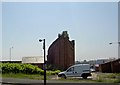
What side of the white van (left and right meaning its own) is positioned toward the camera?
left
